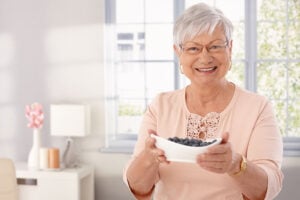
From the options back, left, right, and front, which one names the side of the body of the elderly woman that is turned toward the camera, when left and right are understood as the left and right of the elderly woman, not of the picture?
front

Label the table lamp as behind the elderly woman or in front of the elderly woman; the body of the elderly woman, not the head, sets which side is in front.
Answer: behind

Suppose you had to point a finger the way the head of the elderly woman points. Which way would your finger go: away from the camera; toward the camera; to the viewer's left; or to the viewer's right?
toward the camera

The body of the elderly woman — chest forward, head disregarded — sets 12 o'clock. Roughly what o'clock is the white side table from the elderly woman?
The white side table is roughly at 5 o'clock from the elderly woman.

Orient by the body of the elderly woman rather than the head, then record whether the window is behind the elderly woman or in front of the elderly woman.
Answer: behind

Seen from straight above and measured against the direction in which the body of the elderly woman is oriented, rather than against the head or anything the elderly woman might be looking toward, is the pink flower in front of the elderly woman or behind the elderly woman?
behind

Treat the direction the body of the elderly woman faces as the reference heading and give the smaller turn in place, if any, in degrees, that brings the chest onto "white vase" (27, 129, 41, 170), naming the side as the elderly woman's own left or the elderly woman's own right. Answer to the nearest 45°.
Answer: approximately 135° to the elderly woman's own right
